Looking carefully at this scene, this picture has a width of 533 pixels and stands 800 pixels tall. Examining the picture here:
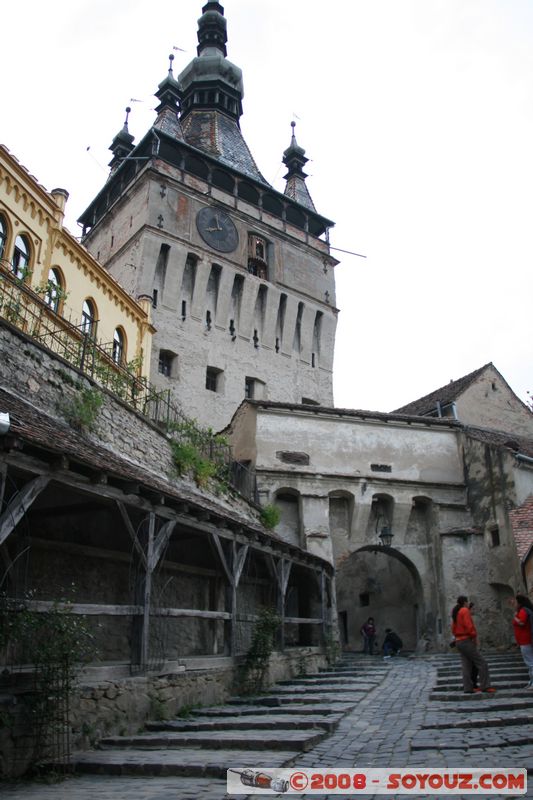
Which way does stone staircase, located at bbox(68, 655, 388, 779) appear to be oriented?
toward the camera

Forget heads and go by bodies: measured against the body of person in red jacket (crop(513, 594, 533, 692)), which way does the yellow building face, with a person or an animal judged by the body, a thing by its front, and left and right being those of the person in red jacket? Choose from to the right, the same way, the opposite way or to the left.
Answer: the opposite way

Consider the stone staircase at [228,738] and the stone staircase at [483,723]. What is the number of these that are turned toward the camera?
2

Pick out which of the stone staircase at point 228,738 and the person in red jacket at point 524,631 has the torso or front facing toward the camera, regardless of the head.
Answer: the stone staircase

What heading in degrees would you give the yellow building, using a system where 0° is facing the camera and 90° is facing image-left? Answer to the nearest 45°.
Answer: approximately 315°

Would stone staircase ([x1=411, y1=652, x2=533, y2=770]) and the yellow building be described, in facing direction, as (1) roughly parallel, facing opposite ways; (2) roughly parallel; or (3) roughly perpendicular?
roughly perpendicular

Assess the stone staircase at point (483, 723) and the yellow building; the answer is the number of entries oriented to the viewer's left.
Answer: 0

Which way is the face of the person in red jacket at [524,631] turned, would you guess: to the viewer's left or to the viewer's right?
to the viewer's left

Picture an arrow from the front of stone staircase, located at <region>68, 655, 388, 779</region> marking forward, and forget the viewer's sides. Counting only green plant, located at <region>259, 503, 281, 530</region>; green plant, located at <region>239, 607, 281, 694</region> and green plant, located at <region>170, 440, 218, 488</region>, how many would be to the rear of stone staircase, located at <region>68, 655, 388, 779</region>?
3

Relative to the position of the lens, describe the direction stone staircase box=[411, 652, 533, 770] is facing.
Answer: facing the viewer

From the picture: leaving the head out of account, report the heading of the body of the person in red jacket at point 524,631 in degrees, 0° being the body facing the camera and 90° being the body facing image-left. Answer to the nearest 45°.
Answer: approximately 90°
